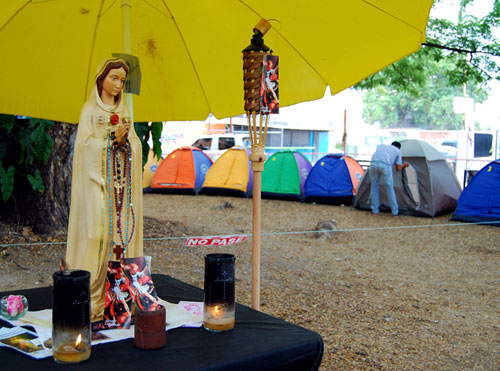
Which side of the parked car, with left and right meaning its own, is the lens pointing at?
left

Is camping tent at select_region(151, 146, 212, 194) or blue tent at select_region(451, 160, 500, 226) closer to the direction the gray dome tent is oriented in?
the camping tent

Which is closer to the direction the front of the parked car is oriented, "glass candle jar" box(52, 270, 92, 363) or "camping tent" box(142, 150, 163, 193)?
the camping tent

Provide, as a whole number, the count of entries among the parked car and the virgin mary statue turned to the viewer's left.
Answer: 1

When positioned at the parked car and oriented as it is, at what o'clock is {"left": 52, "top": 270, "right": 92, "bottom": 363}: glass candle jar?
The glass candle jar is roughly at 9 o'clock from the parked car.

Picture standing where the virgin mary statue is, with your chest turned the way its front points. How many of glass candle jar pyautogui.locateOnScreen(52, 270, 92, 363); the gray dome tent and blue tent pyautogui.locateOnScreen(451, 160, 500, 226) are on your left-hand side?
2

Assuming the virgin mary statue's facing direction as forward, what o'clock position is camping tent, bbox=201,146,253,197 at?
The camping tent is roughly at 8 o'clock from the virgin mary statue.

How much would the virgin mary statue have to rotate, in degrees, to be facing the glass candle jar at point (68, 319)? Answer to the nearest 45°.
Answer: approximately 45° to its right

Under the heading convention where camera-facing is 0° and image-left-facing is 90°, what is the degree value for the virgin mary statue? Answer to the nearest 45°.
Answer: approximately 315°

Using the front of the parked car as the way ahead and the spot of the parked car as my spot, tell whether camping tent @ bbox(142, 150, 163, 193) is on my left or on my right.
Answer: on my left

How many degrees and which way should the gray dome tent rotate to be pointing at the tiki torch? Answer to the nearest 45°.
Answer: approximately 45° to its left
